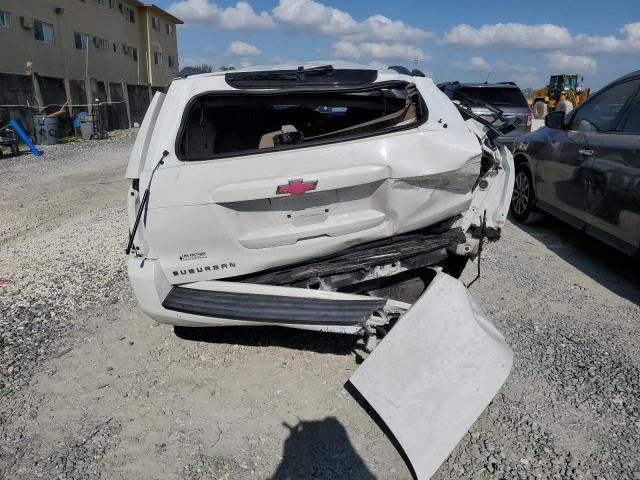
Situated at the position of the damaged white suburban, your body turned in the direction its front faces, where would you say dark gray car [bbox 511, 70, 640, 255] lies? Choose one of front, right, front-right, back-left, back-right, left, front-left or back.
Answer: front-right

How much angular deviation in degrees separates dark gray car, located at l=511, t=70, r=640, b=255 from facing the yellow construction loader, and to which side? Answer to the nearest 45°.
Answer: approximately 45° to its right

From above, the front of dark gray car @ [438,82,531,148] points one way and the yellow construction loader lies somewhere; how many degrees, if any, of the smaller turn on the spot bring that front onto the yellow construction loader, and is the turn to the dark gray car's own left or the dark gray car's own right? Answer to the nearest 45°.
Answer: approximately 90° to the dark gray car's own right

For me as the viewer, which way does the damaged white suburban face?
facing away from the viewer

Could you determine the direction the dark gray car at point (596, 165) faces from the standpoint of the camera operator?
facing away from the viewer and to the left of the viewer

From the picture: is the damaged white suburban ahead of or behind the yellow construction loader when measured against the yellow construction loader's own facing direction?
ahead

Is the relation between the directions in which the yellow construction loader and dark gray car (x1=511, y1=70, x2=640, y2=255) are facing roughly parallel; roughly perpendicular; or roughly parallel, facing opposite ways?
roughly perpendicular

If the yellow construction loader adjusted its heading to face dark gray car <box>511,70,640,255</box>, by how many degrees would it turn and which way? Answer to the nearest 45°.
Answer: approximately 45° to its left

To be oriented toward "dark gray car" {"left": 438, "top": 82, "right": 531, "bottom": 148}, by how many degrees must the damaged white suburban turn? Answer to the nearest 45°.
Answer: approximately 45° to its right
